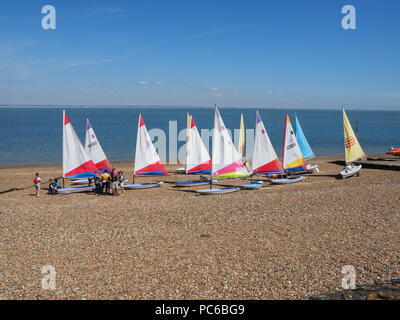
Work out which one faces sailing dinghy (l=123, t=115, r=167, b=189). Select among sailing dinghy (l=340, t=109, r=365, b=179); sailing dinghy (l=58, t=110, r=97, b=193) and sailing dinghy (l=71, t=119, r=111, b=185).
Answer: sailing dinghy (l=340, t=109, r=365, b=179)

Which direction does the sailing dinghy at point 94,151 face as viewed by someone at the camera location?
facing to the left of the viewer

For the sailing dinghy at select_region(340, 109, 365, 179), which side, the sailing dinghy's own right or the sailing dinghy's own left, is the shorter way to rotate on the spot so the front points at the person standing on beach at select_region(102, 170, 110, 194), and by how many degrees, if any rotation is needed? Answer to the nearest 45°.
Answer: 0° — it already faces them

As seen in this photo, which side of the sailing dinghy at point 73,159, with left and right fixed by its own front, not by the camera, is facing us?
left

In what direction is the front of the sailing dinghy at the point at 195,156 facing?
to the viewer's left

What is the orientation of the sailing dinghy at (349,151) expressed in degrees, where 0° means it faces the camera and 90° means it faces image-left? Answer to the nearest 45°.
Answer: approximately 45°

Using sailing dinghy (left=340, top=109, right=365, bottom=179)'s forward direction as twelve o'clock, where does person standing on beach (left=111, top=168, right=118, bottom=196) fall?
The person standing on beach is roughly at 12 o'clock from the sailing dinghy.
